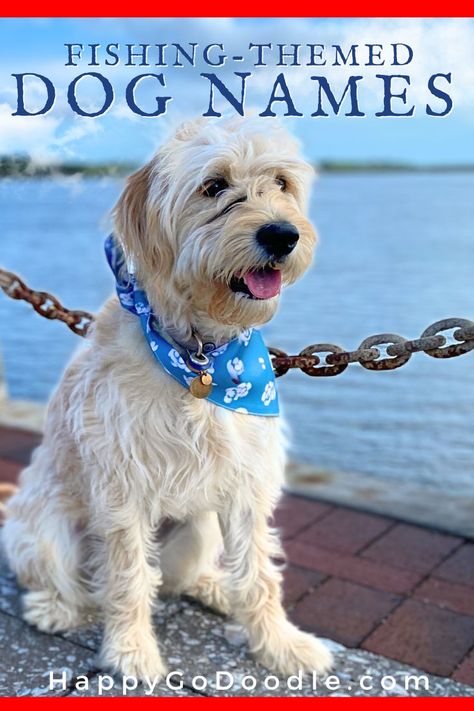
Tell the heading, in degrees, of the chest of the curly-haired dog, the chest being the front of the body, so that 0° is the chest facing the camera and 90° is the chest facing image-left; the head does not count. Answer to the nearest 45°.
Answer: approximately 315°
